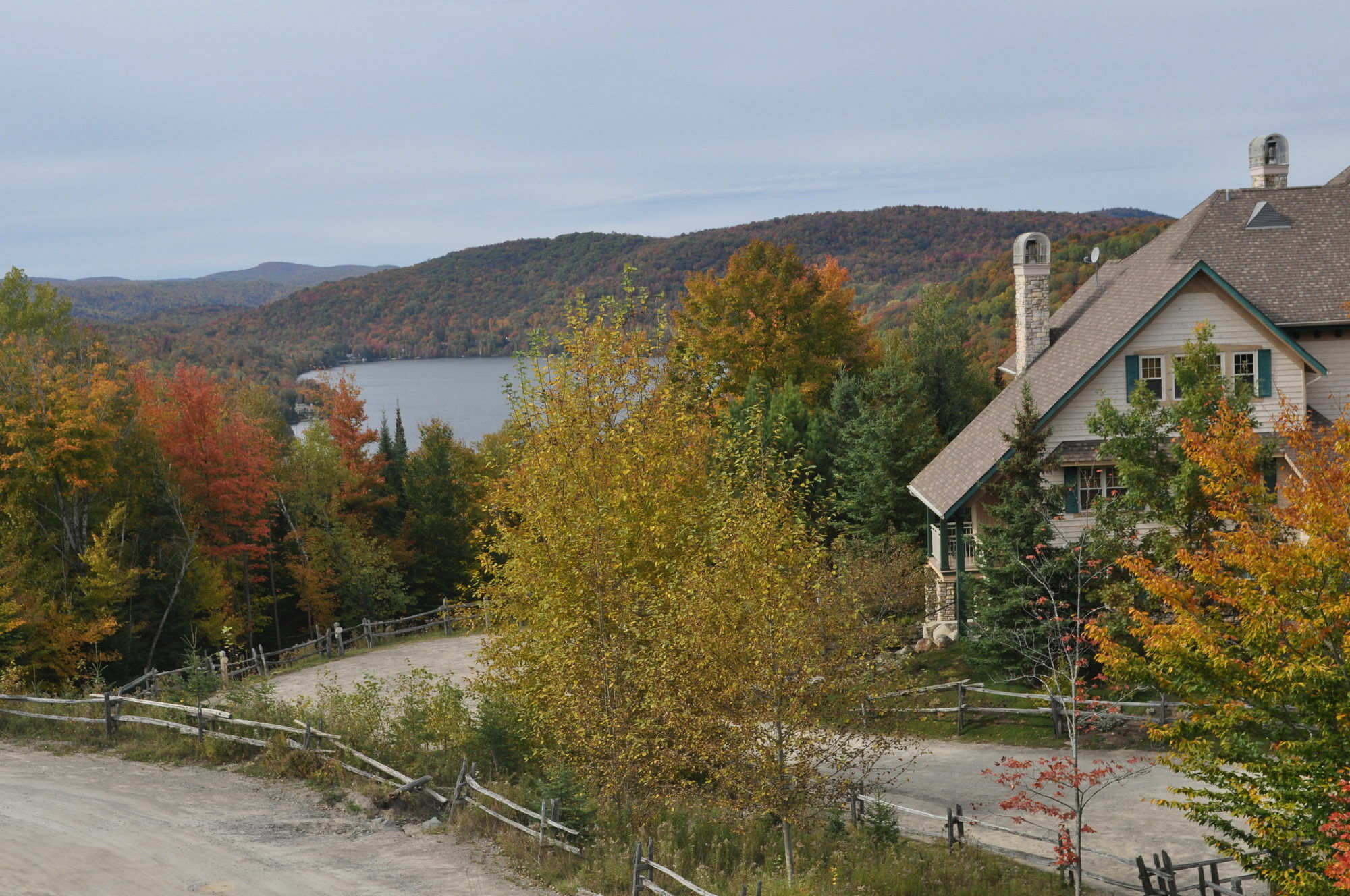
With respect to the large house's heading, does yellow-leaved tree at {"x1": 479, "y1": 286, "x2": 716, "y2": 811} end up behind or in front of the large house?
in front

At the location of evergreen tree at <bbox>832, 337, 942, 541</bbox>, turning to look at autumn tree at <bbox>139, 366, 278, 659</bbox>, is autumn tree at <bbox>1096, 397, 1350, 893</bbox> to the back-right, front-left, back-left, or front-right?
back-left

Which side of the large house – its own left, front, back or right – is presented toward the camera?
front

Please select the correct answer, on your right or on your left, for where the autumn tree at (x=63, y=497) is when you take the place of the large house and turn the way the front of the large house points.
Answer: on your right

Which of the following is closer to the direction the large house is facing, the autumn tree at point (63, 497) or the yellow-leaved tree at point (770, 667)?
the yellow-leaved tree

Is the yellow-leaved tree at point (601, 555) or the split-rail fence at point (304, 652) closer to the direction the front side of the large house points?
the yellow-leaved tree

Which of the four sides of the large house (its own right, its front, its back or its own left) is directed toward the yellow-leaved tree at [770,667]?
front

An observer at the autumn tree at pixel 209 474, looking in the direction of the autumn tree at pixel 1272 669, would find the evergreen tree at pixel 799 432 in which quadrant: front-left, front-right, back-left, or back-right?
front-left

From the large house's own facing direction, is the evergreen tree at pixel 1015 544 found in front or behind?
in front

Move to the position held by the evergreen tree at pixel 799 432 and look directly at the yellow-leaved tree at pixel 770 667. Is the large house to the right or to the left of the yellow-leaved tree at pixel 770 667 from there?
left
